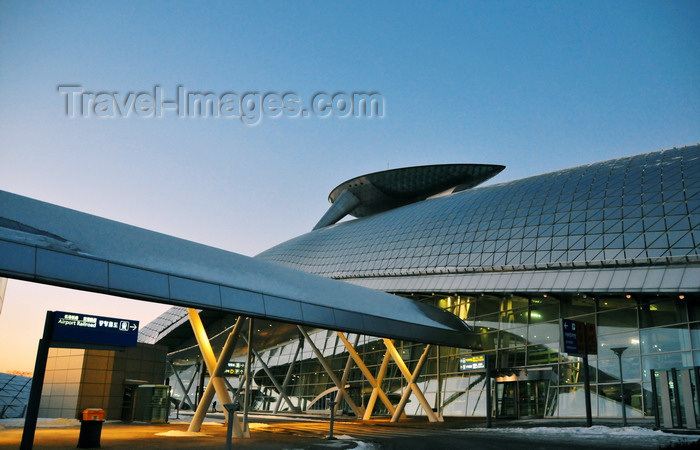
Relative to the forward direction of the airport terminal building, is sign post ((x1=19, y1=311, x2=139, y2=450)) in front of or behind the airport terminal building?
in front

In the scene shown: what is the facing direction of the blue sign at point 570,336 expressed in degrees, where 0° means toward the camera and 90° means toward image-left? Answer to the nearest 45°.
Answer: approximately 45°

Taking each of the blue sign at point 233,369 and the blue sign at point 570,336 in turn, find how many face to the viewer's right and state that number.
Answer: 0

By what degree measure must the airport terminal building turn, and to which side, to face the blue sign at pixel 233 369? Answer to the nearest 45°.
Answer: approximately 45° to its right

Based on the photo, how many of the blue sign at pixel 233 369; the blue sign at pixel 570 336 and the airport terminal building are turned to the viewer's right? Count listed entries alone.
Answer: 0

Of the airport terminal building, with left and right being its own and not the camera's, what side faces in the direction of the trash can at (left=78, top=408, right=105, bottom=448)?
front

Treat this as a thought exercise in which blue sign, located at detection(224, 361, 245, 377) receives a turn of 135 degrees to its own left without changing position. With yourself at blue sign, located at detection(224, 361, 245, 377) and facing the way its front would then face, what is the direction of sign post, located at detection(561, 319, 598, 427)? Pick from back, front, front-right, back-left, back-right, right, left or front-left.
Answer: right

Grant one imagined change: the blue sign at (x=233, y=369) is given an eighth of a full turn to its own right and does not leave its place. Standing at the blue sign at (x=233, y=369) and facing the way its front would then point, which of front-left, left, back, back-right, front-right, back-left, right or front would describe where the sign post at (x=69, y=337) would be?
front-left

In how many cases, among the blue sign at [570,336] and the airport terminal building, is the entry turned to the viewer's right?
0

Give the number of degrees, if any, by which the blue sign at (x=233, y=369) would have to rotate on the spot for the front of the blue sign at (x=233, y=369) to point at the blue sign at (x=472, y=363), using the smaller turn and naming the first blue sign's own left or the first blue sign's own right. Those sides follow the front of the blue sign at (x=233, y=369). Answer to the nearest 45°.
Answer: approximately 45° to the first blue sign's own left

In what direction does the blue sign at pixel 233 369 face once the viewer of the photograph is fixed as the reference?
facing the viewer

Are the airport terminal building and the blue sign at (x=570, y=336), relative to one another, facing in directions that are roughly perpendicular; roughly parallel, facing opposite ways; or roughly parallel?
roughly parallel

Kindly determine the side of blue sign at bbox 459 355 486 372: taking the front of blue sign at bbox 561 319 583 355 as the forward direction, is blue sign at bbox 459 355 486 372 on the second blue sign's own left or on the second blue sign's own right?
on the second blue sign's own right

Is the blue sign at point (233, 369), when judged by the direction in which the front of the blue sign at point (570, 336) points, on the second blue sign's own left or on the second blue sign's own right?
on the second blue sign's own right

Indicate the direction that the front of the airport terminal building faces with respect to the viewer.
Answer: facing the viewer and to the left of the viewer

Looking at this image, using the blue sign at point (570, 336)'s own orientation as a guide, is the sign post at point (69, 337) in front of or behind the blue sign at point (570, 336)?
in front

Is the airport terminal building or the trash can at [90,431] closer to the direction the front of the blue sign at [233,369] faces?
the trash can
